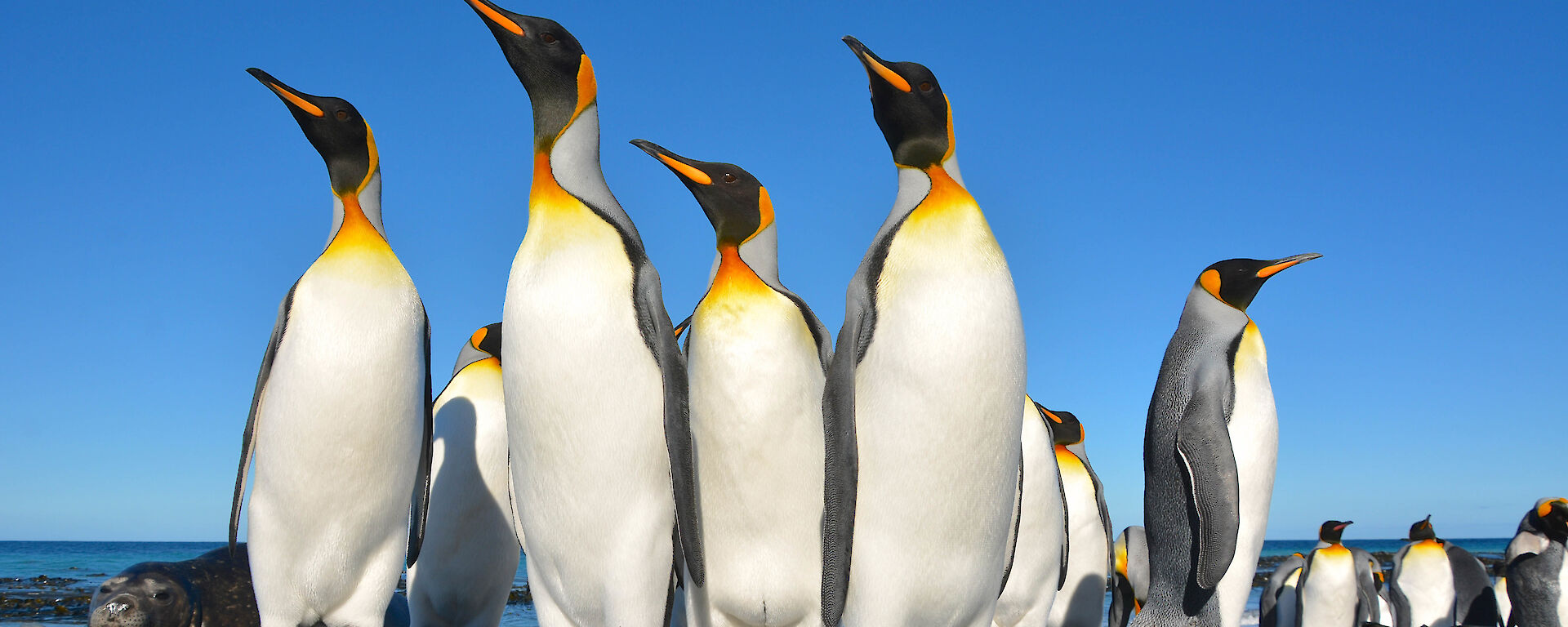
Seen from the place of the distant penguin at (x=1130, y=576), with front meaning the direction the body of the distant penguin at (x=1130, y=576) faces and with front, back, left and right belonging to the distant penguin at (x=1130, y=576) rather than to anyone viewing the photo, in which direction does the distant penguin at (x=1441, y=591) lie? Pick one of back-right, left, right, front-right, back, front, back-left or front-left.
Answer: back-right

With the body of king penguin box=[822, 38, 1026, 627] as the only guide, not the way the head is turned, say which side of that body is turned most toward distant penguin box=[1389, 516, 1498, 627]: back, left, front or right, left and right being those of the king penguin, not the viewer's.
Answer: left

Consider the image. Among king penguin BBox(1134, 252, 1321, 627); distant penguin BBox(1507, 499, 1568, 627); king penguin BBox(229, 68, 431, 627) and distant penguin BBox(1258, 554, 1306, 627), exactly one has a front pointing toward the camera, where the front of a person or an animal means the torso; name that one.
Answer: king penguin BBox(229, 68, 431, 627)

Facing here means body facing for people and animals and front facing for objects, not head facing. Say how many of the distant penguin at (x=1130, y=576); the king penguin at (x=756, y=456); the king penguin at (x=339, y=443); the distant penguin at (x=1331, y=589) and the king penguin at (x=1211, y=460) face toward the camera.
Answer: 3

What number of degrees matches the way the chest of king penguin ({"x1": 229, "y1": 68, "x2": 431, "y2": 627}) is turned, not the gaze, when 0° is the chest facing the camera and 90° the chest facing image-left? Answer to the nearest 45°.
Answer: approximately 0°

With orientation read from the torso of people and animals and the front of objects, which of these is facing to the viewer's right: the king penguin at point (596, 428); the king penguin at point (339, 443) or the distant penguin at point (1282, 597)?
the distant penguin

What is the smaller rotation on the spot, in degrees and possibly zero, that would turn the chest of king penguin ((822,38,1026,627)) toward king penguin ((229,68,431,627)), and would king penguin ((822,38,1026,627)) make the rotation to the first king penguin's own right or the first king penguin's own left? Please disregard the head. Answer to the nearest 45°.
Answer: approximately 135° to the first king penguin's own right
